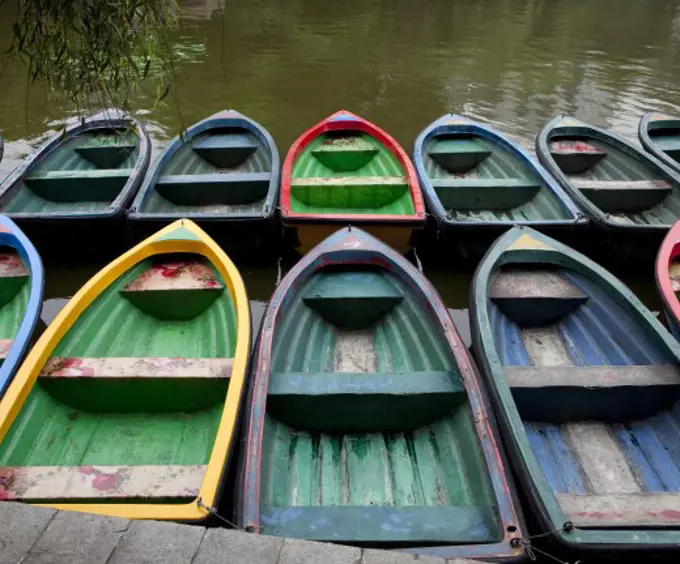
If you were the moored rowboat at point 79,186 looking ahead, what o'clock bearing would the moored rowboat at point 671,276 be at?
the moored rowboat at point 671,276 is roughly at 3 o'clock from the moored rowboat at point 79,186.

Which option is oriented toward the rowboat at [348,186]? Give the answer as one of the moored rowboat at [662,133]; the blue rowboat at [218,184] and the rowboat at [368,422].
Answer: the rowboat at [368,422]

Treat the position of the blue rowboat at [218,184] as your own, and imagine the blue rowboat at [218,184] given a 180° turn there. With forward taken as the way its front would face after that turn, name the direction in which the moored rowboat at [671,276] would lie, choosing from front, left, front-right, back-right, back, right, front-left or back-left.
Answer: front-left

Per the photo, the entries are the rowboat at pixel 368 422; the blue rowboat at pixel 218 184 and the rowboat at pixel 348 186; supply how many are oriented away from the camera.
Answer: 3

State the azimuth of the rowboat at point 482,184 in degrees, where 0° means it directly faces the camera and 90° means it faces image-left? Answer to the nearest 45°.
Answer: approximately 135°

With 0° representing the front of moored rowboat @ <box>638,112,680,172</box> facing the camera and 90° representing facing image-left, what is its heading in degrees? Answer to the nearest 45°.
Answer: approximately 135°

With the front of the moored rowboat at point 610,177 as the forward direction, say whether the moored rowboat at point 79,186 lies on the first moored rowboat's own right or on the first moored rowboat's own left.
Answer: on the first moored rowboat's own left

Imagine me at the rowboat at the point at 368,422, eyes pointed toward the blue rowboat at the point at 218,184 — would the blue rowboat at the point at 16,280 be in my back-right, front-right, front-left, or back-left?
front-left

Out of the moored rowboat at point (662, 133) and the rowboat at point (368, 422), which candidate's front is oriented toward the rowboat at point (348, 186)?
the rowboat at point (368, 422)

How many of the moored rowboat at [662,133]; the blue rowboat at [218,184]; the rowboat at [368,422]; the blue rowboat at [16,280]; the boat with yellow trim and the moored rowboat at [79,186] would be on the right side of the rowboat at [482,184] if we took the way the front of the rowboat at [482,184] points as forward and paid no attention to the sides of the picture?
1

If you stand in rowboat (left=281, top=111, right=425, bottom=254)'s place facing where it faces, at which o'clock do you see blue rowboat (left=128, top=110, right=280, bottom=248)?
The blue rowboat is roughly at 9 o'clock from the rowboat.

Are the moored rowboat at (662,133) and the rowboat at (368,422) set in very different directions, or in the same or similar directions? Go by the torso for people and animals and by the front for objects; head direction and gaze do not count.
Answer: same or similar directions

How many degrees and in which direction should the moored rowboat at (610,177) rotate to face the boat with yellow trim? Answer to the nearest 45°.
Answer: approximately 90° to its left

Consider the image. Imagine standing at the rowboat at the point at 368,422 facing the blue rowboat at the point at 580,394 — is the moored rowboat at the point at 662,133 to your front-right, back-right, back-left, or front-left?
front-left

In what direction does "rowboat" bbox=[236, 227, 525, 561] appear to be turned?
away from the camera

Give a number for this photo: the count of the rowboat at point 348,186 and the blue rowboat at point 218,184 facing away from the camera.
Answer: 2

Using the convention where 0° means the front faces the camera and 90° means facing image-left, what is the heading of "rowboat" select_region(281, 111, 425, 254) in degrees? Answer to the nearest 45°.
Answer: approximately 180°
